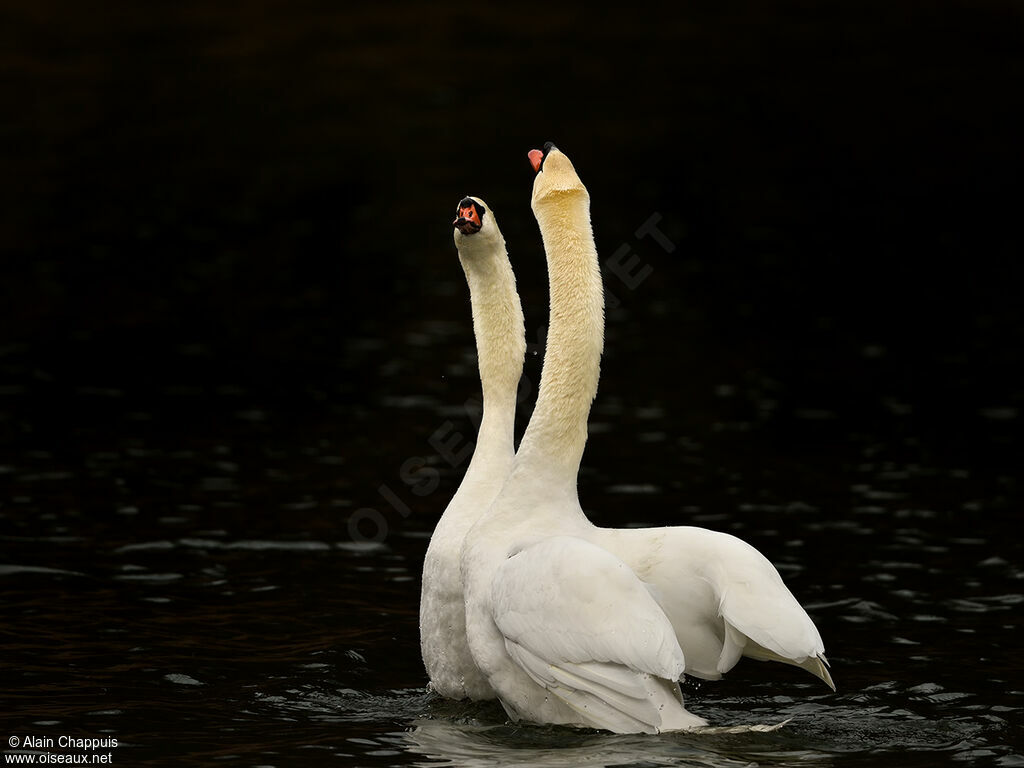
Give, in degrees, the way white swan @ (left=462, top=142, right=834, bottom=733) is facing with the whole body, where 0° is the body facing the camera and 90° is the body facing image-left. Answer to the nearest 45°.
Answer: approximately 90°
